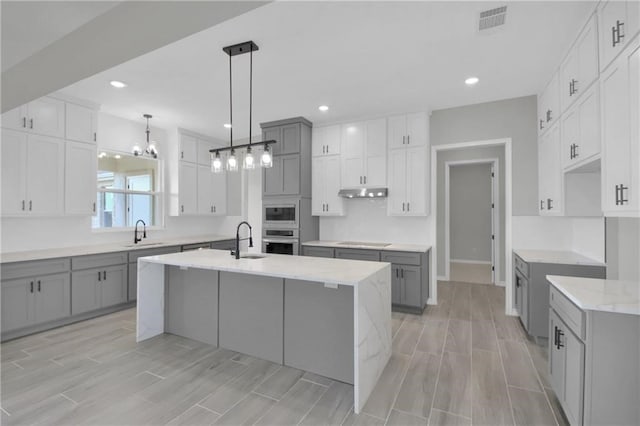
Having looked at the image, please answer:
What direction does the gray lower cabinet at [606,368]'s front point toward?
to the viewer's left

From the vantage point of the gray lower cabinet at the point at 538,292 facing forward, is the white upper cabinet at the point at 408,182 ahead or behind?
ahead

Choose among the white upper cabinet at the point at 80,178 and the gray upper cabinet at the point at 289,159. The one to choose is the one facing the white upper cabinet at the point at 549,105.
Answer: the white upper cabinet at the point at 80,178

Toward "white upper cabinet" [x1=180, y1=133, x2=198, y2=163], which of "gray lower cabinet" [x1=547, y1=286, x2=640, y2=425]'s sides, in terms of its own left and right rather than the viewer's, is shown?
front

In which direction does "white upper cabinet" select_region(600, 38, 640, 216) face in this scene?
to the viewer's left

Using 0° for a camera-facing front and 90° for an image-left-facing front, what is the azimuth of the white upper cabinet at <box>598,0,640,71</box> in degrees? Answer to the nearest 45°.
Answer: approximately 90°

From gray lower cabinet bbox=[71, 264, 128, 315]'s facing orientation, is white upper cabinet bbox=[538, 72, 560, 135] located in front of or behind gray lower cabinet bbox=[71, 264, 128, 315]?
in front

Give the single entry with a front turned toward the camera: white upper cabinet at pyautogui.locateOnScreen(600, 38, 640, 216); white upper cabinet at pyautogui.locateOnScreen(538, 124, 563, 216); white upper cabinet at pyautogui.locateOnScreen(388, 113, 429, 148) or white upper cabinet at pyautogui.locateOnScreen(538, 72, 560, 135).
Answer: white upper cabinet at pyautogui.locateOnScreen(388, 113, 429, 148)

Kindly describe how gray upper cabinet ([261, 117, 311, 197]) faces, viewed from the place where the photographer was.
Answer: facing the viewer and to the left of the viewer

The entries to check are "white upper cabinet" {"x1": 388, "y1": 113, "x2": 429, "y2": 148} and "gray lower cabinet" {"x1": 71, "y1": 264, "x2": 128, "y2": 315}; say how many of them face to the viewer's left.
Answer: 0

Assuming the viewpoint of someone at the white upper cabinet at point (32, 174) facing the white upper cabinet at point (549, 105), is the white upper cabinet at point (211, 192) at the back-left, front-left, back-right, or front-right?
front-left

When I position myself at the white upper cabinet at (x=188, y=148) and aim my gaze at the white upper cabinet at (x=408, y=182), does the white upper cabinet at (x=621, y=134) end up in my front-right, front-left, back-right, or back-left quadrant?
front-right

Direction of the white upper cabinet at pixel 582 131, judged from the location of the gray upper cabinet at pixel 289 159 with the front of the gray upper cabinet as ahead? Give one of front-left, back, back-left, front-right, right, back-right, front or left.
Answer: left

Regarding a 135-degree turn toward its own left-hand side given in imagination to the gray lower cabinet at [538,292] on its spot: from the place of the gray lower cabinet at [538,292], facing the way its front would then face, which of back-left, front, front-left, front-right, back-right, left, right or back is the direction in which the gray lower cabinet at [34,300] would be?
right

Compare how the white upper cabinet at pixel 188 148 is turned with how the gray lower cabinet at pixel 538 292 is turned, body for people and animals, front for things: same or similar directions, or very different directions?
very different directions

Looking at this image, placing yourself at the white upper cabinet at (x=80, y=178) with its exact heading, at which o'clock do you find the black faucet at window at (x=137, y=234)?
The black faucet at window is roughly at 9 o'clock from the white upper cabinet.
